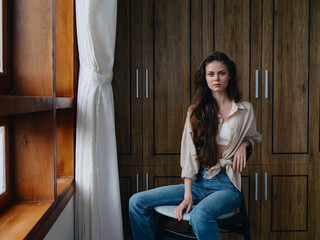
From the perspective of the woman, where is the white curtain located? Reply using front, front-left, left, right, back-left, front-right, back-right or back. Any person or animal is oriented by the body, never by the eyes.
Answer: right

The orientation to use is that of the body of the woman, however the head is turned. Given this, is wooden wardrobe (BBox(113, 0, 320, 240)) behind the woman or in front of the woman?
behind

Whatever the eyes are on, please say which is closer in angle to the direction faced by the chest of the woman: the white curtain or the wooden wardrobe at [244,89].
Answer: the white curtain

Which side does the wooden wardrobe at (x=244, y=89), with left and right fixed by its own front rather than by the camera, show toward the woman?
front

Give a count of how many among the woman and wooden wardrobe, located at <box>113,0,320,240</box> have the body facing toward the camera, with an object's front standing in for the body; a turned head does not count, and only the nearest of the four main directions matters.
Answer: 2

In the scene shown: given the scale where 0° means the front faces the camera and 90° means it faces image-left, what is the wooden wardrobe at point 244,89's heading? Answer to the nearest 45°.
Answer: approximately 0°
